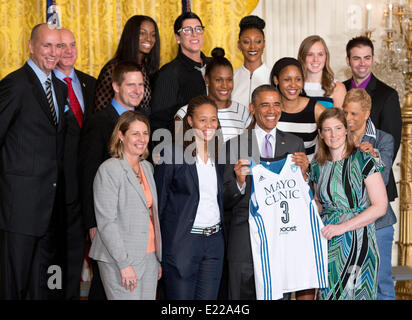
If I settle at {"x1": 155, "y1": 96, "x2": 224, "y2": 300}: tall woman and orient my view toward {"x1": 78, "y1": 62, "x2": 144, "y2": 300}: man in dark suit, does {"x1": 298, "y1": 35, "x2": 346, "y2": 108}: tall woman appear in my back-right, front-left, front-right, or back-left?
back-right

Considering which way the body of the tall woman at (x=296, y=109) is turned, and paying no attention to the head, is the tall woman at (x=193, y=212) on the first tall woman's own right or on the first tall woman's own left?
on the first tall woman's own right

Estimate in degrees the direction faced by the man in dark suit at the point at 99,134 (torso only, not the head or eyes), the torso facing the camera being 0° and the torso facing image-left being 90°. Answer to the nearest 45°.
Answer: approximately 315°

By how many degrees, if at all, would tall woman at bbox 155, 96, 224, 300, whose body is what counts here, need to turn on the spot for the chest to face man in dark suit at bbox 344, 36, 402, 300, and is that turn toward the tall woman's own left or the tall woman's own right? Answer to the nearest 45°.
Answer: approximately 90° to the tall woman's own left

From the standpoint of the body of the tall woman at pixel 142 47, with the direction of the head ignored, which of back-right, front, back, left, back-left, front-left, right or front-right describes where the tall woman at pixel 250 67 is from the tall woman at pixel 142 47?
front-left

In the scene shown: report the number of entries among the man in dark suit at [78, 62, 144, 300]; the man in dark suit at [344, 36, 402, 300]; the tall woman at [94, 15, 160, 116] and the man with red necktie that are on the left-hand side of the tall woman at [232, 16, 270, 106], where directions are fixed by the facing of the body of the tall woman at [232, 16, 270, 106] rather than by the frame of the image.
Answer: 1

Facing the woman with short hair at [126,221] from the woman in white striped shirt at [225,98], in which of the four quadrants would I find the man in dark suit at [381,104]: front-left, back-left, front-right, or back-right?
back-left

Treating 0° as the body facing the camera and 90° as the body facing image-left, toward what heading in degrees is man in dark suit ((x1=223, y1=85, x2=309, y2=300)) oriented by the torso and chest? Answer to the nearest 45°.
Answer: approximately 0°

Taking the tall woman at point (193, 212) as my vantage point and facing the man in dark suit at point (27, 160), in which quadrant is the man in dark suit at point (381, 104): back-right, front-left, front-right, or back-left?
back-right
